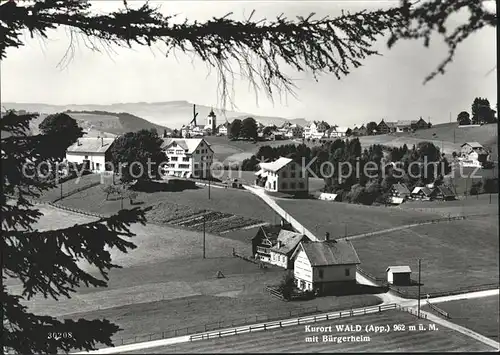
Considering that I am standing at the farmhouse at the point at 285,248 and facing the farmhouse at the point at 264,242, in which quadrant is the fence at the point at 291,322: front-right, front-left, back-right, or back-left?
back-left

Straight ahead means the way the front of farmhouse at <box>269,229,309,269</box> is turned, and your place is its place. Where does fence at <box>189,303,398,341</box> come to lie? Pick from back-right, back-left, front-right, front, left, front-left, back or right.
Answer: front-left

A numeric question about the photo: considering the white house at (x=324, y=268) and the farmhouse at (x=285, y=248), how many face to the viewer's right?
0

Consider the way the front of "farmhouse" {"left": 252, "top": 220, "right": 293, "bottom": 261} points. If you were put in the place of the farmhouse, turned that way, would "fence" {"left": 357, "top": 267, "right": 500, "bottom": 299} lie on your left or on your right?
on your left

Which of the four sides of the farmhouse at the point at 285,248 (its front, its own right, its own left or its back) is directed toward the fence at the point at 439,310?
left

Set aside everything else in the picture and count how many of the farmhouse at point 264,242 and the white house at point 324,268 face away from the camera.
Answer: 0

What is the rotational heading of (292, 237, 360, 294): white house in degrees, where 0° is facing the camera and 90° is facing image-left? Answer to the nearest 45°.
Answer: approximately 45°

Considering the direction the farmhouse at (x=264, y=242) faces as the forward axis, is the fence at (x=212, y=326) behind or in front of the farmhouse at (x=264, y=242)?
in front
